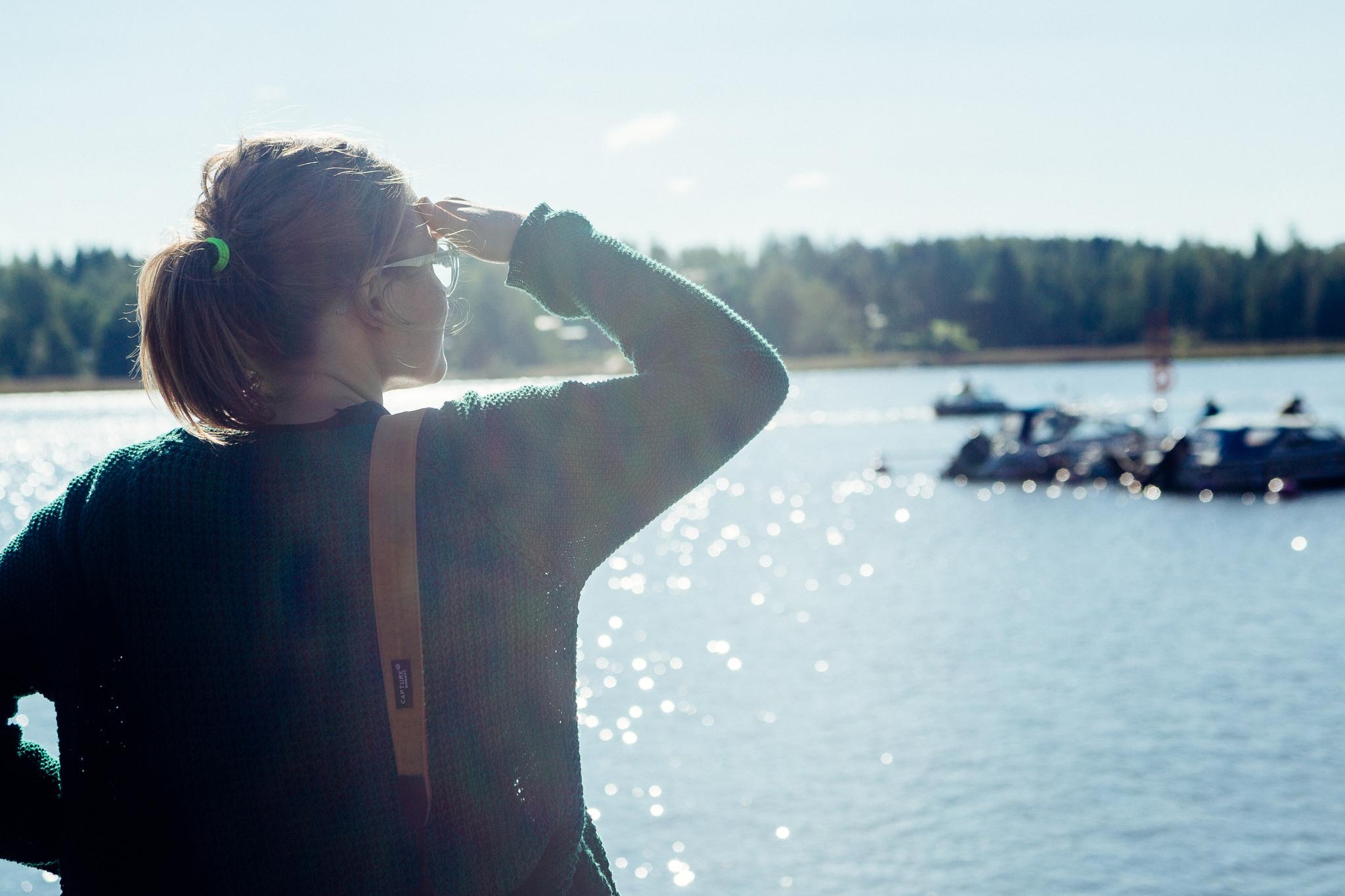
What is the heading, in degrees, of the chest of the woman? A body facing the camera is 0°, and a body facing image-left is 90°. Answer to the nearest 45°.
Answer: approximately 180°

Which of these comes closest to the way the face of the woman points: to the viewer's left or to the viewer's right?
to the viewer's right

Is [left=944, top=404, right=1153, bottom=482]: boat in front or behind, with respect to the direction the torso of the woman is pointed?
in front

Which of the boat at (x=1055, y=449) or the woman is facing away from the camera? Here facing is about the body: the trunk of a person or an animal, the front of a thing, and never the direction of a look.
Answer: the woman
